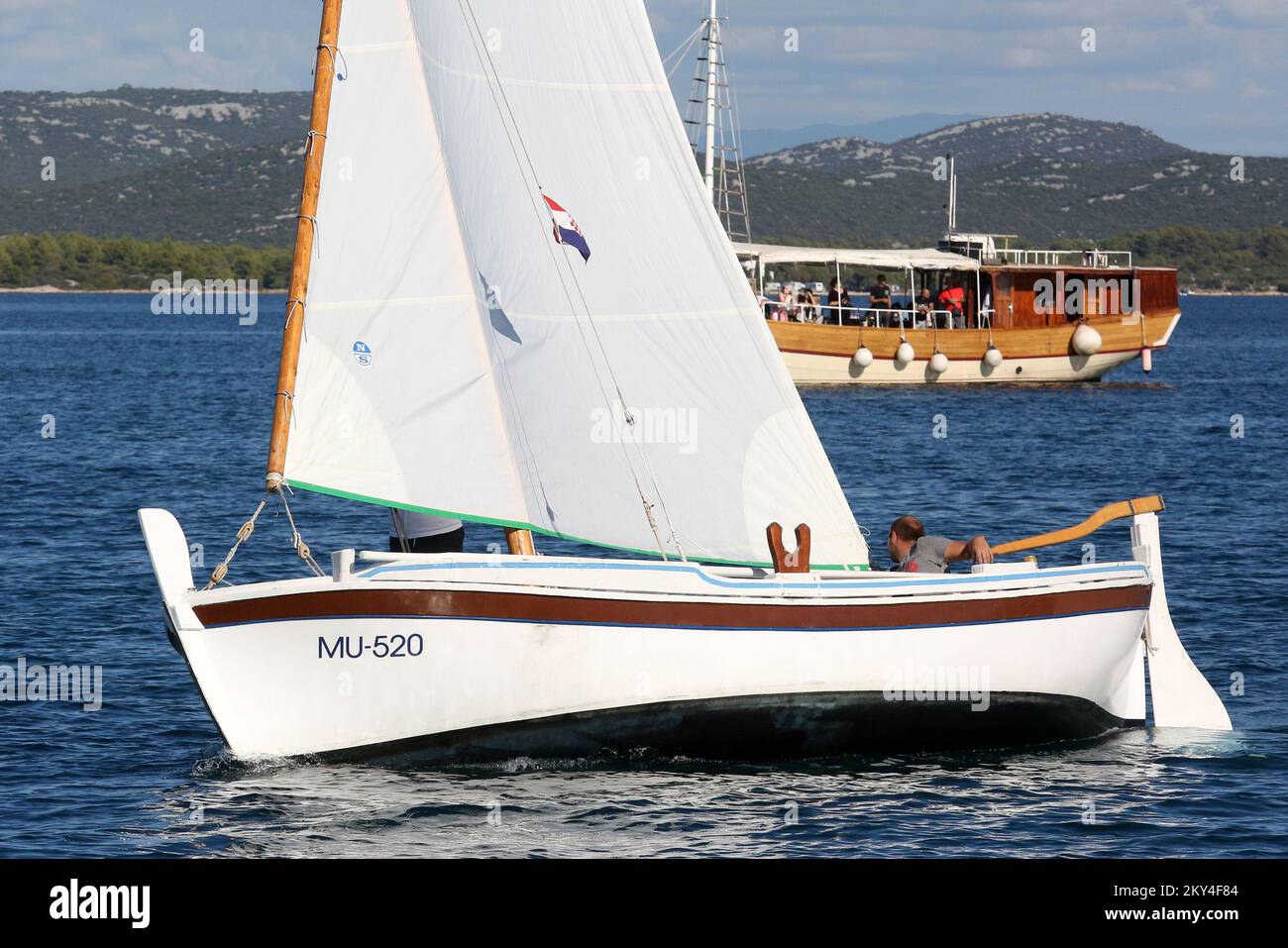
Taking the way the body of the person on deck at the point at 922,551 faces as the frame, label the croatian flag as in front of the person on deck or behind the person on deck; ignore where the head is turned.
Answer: in front

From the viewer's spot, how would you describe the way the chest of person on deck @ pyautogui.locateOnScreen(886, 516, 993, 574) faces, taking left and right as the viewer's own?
facing the viewer and to the left of the viewer

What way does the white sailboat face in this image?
to the viewer's left
